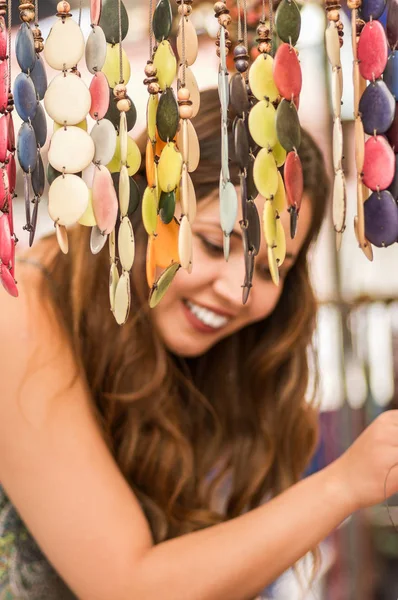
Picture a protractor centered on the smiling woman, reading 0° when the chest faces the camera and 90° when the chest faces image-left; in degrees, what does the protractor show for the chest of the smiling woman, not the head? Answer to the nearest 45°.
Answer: approximately 315°
